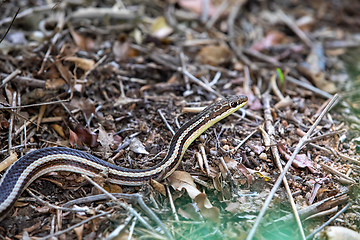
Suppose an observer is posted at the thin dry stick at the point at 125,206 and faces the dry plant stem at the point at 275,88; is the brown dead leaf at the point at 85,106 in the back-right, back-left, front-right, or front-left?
front-left

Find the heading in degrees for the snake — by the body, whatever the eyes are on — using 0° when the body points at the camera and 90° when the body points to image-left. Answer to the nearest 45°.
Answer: approximately 270°

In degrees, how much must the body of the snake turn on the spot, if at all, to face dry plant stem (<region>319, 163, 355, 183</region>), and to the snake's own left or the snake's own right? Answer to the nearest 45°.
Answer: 0° — it already faces it

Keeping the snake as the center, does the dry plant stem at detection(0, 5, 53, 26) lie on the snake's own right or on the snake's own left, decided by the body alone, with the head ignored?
on the snake's own left

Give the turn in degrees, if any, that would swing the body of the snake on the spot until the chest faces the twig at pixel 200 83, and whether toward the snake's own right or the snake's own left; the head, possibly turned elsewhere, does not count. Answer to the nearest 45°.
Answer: approximately 45° to the snake's own left

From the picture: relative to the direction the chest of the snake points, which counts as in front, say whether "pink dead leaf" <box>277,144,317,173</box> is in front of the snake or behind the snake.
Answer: in front

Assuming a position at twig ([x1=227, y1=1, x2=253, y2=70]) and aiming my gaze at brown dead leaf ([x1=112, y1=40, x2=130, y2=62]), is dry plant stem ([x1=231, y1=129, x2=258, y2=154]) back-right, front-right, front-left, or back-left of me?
front-left
